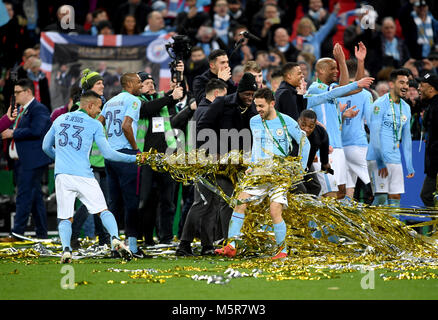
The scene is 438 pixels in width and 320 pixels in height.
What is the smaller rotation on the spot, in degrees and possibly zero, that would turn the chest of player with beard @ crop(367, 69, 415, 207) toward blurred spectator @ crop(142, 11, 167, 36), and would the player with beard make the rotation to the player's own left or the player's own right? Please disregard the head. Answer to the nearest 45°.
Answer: approximately 180°

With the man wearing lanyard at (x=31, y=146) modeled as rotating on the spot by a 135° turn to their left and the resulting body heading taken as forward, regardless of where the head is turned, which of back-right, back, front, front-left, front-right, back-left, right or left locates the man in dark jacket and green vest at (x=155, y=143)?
front

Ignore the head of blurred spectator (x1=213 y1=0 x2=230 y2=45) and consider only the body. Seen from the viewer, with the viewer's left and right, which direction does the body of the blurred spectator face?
facing the viewer

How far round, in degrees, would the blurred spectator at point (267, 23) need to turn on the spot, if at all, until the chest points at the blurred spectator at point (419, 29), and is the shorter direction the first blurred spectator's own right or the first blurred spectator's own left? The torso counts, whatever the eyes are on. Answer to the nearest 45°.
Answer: approximately 90° to the first blurred spectator's own left

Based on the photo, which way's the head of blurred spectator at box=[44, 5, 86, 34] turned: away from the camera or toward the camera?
toward the camera

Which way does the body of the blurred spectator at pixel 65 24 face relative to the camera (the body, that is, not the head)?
toward the camera

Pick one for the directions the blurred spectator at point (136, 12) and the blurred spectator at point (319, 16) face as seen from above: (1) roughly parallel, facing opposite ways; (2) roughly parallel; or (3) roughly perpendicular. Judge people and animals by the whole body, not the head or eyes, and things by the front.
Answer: roughly parallel

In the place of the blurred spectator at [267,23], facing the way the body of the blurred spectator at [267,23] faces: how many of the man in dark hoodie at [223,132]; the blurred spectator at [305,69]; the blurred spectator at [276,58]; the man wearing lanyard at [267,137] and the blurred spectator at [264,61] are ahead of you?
5

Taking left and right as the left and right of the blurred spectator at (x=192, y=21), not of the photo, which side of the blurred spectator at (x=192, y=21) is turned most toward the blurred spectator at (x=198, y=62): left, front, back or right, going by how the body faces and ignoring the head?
front

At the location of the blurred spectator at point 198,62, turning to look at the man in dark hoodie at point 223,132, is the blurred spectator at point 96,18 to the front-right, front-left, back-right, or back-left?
back-right

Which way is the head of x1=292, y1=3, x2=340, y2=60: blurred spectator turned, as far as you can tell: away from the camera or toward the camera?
toward the camera

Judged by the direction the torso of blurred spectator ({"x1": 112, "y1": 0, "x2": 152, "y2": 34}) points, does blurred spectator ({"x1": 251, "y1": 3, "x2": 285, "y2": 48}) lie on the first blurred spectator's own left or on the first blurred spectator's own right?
on the first blurred spectator's own left
